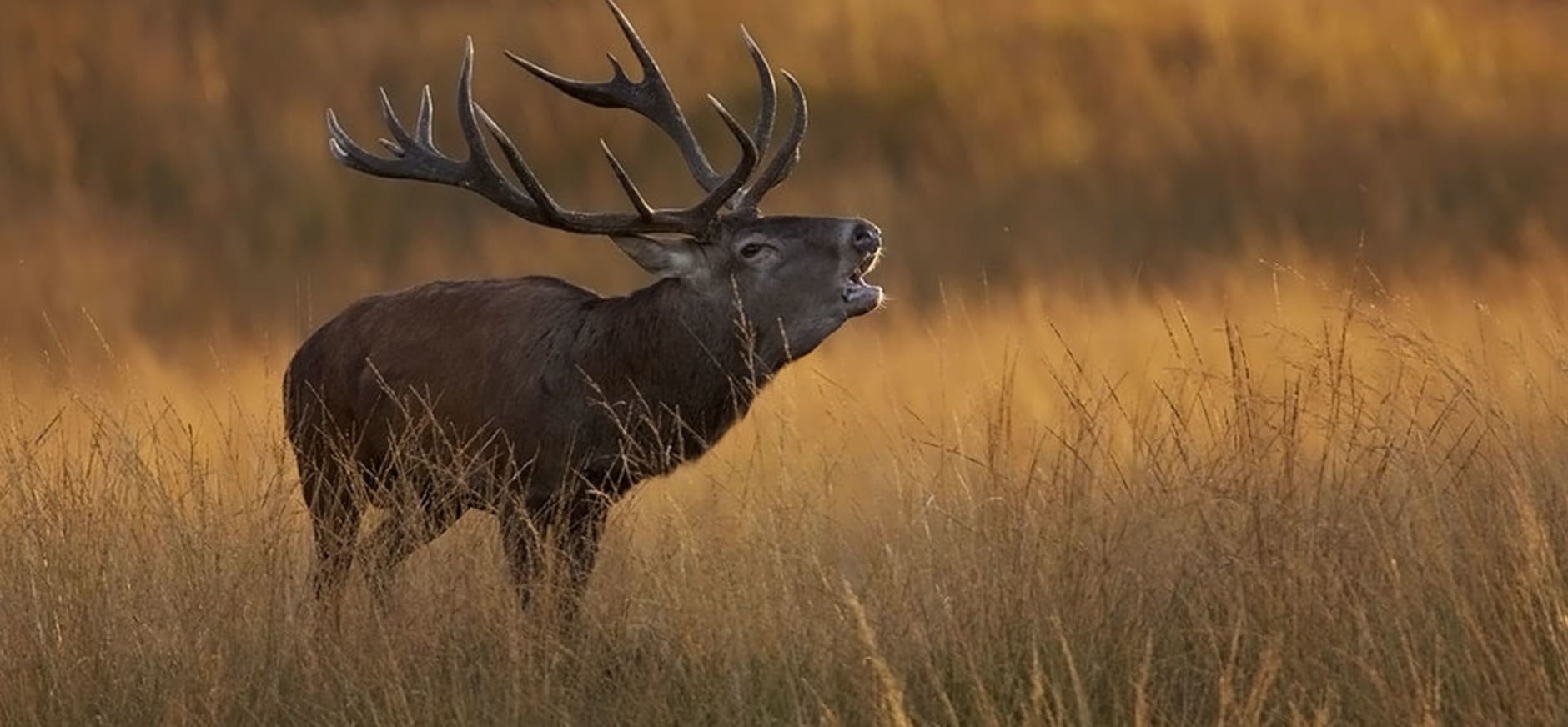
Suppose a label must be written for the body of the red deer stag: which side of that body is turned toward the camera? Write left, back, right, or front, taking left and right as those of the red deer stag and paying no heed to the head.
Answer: right
